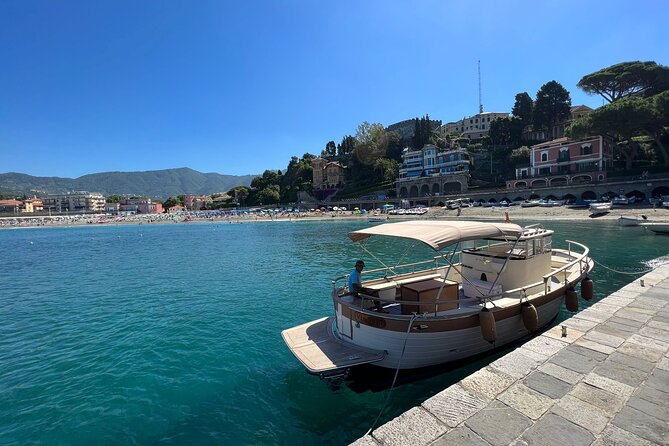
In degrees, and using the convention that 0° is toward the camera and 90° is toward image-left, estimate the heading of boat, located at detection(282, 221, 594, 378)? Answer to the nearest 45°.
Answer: approximately 225°

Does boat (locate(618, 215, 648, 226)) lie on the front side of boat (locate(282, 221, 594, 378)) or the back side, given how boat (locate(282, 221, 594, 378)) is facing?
on the front side
